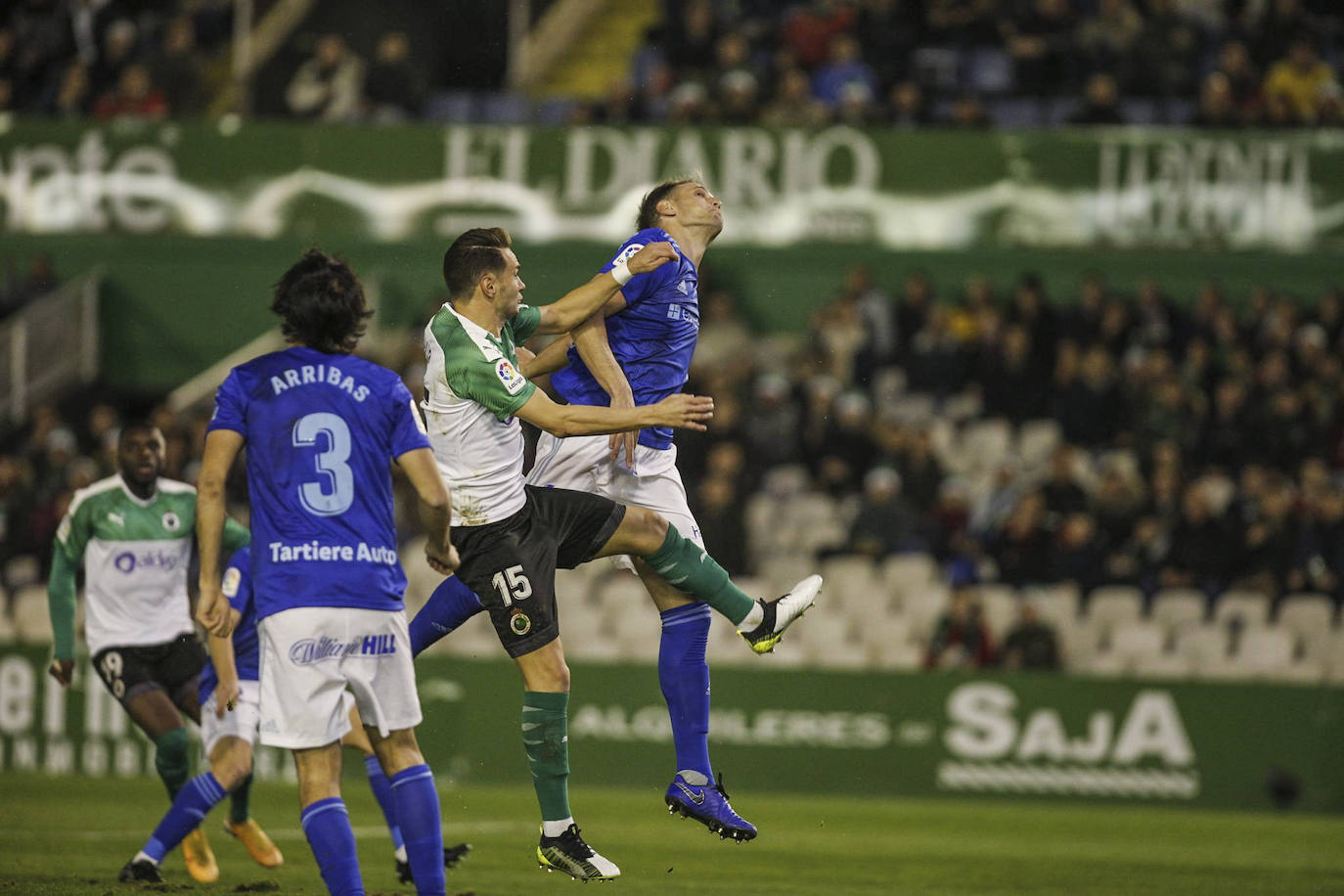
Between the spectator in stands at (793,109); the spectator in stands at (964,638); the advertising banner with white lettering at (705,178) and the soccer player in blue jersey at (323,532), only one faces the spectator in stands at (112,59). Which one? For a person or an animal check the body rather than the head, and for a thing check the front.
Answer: the soccer player in blue jersey

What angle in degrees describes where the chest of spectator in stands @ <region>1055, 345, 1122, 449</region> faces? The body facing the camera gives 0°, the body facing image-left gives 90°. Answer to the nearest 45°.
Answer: approximately 0°

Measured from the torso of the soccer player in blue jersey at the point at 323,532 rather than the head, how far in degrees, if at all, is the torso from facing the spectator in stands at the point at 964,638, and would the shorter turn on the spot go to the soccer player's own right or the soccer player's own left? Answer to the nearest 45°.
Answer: approximately 45° to the soccer player's own right

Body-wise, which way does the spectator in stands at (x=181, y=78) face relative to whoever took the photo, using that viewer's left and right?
facing the viewer

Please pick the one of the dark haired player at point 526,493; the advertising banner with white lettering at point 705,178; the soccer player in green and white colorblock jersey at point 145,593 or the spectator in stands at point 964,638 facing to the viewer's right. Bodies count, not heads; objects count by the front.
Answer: the dark haired player

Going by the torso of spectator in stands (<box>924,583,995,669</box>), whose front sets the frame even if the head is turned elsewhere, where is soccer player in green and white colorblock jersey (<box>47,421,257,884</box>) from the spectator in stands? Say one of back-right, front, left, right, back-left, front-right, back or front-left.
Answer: front-right

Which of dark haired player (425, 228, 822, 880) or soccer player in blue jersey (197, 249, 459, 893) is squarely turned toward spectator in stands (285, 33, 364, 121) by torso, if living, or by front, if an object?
the soccer player in blue jersey

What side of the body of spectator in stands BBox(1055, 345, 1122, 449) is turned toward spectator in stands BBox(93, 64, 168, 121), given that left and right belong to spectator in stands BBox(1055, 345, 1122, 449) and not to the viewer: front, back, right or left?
right

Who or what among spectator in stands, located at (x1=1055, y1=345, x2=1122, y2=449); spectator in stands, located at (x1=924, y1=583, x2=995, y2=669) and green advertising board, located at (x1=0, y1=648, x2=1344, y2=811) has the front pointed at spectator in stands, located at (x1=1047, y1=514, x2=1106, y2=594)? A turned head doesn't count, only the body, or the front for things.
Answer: spectator in stands, located at (x1=1055, y1=345, x2=1122, y2=449)

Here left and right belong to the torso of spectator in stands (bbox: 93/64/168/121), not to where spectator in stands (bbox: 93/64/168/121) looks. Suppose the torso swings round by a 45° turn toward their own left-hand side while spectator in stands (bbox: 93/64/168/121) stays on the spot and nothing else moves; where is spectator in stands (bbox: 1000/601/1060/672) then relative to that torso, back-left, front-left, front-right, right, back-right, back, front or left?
front

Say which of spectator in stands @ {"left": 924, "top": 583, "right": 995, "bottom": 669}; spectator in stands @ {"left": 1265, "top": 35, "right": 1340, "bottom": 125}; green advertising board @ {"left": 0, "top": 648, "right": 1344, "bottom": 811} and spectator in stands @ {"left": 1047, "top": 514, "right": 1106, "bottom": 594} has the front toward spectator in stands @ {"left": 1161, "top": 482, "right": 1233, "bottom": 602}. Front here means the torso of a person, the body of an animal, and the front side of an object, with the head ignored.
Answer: spectator in stands @ {"left": 1265, "top": 35, "right": 1340, "bottom": 125}

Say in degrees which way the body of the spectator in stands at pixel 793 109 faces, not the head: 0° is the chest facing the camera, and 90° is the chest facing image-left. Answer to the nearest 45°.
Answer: approximately 0°

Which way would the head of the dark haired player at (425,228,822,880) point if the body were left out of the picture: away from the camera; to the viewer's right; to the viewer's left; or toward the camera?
to the viewer's right

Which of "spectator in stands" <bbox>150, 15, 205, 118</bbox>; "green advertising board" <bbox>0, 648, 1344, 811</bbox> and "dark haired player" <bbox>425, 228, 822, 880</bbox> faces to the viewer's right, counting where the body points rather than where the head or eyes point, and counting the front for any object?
the dark haired player

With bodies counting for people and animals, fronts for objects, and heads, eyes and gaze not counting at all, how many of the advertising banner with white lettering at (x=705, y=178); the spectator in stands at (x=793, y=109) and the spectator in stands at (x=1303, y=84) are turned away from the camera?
0

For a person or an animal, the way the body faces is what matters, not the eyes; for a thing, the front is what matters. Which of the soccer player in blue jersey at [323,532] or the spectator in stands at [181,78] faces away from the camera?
the soccer player in blue jersey

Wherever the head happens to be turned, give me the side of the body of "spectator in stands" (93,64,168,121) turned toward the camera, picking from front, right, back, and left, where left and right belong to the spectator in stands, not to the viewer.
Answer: front
